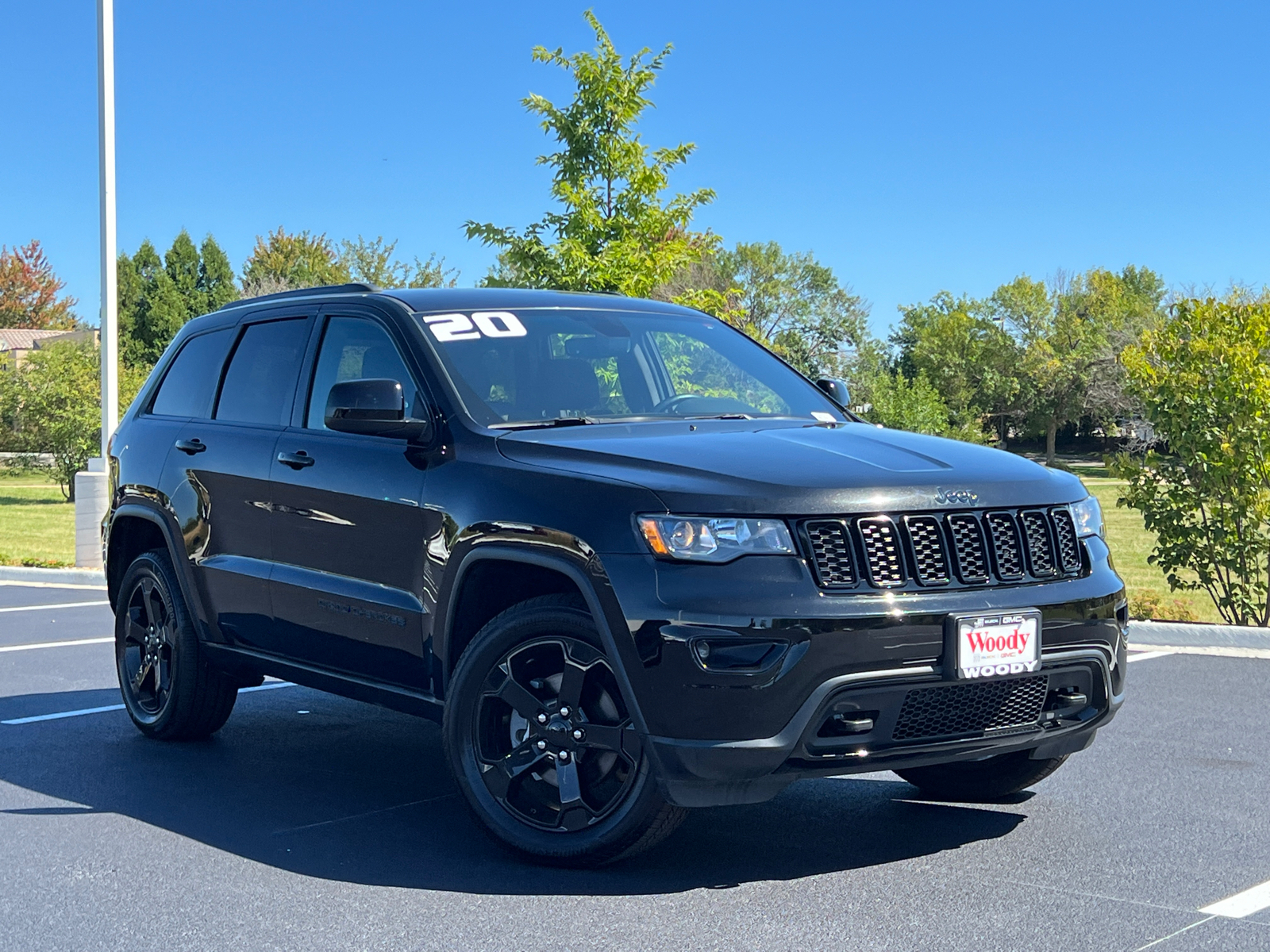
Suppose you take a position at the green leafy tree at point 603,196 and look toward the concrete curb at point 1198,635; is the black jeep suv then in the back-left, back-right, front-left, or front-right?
front-right

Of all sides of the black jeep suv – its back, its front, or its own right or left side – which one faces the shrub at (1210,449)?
left

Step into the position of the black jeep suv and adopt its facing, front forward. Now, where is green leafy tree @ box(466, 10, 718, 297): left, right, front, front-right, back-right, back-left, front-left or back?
back-left

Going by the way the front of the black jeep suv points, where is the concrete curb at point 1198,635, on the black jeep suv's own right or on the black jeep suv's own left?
on the black jeep suv's own left

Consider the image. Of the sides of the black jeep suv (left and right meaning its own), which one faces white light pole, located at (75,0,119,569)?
back

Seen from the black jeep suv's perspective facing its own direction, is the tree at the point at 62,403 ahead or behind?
behind

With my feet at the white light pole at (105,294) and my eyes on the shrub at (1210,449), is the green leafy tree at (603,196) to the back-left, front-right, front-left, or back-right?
front-left

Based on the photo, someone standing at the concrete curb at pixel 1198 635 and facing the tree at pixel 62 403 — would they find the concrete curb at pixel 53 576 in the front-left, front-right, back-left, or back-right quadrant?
front-left

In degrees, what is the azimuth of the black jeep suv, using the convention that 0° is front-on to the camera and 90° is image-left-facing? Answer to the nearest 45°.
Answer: approximately 315°

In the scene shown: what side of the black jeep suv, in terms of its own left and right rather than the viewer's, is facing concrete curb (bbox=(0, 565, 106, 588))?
back
